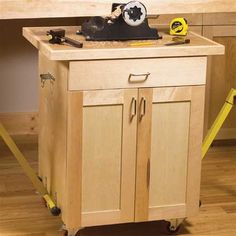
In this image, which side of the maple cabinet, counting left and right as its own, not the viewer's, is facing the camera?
front
